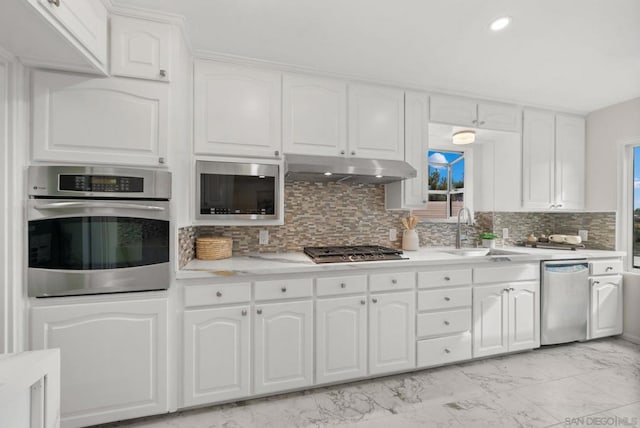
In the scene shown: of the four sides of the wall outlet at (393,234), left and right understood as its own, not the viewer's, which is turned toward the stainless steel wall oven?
right

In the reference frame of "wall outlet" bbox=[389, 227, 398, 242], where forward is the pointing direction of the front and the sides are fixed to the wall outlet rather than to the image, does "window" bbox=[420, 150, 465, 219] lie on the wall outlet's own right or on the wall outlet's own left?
on the wall outlet's own left

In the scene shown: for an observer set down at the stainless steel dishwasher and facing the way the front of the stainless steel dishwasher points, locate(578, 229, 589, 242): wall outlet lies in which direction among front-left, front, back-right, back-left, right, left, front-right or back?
back-left

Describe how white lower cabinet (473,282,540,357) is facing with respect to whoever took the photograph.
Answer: facing the viewer and to the right of the viewer

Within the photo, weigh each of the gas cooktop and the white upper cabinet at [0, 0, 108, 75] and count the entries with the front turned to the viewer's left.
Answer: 0

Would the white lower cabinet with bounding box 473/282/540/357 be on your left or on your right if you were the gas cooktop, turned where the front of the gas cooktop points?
on your left

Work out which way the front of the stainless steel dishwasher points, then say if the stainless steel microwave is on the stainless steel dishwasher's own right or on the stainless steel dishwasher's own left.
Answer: on the stainless steel dishwasher's own right

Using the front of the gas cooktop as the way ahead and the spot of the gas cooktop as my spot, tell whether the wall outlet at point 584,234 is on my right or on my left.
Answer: on my left

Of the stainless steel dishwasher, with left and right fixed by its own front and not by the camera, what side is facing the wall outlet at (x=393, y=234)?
right

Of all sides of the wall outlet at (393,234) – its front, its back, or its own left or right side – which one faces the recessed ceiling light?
front

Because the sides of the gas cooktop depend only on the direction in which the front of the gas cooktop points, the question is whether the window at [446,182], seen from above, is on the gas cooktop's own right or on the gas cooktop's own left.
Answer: on the gas cooktop's own left

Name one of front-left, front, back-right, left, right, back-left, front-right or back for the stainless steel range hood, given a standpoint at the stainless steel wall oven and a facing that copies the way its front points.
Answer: left

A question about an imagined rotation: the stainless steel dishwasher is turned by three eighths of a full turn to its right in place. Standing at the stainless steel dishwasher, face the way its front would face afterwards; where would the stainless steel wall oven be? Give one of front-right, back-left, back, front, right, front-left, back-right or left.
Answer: front-left
